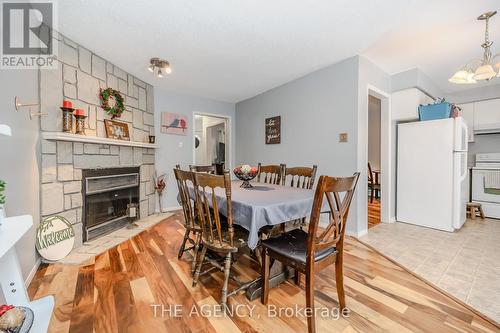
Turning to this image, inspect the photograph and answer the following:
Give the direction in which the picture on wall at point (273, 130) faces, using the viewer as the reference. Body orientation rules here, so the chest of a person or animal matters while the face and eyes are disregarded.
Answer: facing the viewer and to the left of the viewer

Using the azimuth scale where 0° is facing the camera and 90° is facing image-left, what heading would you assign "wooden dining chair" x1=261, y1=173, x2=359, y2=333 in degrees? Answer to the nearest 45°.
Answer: approximately 135°

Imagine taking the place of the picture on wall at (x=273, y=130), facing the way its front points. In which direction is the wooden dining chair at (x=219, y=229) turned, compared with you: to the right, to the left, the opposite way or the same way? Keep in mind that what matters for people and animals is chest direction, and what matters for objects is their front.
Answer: the opposite way

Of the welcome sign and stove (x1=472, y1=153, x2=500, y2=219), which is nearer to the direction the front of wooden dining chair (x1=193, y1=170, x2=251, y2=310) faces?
the stove

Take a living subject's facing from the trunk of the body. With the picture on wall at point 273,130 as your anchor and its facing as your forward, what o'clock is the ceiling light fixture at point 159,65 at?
The ceiling light fixture is roughly at 12 o'clock from the picture on wall.

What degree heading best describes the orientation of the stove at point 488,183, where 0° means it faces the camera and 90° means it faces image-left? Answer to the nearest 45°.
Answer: approximately 0°

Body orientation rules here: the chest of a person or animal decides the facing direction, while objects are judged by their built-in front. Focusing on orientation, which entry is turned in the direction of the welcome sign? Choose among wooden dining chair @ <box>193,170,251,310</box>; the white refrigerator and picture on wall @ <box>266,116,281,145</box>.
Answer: the picture on wall

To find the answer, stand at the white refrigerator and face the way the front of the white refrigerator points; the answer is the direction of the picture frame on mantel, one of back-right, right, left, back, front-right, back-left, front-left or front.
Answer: back-right

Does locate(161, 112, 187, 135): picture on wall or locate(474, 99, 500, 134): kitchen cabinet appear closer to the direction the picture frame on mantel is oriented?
the kitchen cabinet

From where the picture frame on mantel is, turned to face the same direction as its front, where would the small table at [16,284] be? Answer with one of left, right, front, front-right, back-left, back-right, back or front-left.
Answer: front-right

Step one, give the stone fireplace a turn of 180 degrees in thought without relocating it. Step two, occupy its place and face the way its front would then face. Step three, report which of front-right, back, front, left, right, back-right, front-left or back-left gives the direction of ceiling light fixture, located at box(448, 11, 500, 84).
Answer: back

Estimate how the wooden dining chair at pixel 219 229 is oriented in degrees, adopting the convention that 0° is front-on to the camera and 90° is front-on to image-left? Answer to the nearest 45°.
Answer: approximately 225°

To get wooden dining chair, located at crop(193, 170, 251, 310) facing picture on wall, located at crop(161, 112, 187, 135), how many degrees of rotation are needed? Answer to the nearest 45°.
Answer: approximately 45° to its left
